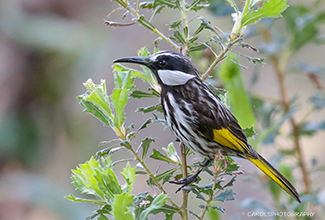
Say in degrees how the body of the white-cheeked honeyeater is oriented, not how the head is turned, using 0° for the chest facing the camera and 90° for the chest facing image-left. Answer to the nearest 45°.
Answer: approximately 90°

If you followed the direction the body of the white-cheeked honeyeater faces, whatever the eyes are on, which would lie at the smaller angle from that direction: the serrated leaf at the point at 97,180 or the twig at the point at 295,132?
the serrated leaf
